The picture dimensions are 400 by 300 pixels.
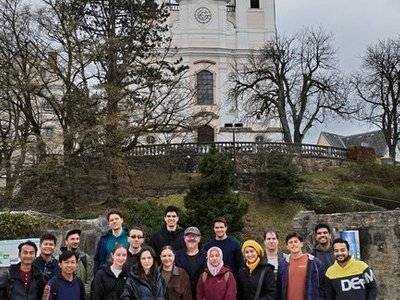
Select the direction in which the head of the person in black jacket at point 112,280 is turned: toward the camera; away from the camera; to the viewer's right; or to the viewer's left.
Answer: toward the camera

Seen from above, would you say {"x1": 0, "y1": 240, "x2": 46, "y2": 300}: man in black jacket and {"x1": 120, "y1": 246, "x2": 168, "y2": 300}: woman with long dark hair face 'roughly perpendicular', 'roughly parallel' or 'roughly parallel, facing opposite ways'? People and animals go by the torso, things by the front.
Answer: roughly parallel

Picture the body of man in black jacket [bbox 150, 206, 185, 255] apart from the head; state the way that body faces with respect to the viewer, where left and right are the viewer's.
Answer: facing the viewer

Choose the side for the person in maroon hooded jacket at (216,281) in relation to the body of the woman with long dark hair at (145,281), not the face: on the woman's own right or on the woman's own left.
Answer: on the woman's own left

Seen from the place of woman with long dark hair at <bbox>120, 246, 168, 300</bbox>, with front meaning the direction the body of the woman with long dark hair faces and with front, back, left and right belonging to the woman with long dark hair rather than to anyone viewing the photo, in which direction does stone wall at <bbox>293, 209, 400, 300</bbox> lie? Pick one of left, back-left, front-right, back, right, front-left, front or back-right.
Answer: back-left

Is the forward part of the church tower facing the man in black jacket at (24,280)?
yes

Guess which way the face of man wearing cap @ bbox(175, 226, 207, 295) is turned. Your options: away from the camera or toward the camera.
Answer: toward the camera

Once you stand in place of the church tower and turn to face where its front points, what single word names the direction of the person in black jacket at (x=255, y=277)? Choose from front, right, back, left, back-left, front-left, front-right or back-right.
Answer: front

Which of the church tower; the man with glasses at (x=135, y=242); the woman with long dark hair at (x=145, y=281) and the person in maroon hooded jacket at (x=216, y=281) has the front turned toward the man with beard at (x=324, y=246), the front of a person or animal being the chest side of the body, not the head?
the church tower

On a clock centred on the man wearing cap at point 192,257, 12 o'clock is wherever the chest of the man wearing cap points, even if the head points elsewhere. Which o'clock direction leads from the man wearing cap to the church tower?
The church tower is roughly at 6 o'clock from the man wearing cap.

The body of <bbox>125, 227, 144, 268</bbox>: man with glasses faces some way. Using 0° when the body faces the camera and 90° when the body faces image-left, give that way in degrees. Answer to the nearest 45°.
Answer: approximately 0°

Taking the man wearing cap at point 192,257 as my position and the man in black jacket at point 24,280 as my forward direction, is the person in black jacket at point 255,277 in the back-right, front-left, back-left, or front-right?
back-left

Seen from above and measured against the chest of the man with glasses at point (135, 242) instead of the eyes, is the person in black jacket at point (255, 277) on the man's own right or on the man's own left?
on the man's own left

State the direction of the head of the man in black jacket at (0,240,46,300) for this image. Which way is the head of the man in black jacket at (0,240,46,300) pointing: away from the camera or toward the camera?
toward the camera

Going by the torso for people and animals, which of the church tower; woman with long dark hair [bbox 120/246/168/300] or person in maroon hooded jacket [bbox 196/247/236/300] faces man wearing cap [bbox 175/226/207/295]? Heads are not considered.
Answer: the church tower

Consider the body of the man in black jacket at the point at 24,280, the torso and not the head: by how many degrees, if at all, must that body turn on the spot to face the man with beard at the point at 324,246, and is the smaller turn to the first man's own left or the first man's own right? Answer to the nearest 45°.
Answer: approximately 90° to the first man's own left

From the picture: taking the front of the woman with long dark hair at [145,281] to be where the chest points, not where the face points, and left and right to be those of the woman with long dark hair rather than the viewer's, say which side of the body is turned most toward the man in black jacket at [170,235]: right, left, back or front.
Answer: back

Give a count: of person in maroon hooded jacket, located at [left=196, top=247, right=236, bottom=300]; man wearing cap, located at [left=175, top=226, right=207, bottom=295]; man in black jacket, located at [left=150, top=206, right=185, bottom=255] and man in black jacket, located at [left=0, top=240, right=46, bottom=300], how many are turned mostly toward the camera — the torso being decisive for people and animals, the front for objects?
4
